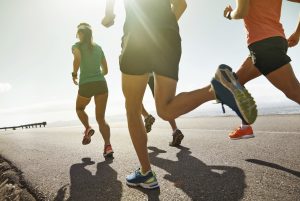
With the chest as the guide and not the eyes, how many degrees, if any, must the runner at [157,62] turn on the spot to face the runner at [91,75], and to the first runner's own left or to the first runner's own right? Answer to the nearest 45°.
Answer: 0° — they already face them

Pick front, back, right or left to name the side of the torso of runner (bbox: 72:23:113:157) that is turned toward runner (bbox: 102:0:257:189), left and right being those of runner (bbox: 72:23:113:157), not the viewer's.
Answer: back

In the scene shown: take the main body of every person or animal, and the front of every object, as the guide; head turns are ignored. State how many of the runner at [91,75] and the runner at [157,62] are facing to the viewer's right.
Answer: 0

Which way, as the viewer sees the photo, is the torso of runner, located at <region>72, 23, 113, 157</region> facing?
away from the camera

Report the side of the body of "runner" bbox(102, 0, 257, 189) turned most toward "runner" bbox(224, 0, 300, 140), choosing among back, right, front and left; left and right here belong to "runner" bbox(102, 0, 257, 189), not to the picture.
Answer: right

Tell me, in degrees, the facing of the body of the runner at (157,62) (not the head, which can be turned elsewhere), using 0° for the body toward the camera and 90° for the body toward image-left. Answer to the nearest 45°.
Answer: approximately 135°
